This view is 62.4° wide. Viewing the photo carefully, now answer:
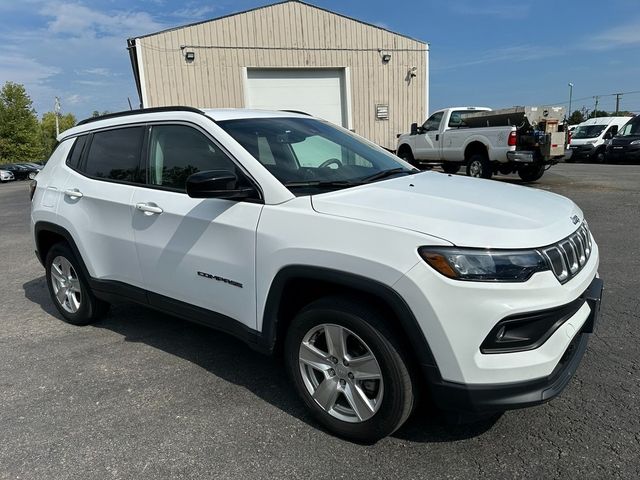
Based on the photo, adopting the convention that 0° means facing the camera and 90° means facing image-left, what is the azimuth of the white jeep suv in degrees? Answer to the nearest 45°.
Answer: approximately 315°

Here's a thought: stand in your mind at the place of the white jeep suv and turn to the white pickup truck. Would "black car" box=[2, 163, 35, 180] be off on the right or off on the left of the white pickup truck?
left

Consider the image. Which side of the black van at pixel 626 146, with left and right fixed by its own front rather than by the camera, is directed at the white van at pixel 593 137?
right

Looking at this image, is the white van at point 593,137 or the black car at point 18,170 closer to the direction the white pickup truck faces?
the black car

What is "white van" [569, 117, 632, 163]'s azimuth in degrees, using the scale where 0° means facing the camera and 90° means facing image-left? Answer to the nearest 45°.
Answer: approximately 45°

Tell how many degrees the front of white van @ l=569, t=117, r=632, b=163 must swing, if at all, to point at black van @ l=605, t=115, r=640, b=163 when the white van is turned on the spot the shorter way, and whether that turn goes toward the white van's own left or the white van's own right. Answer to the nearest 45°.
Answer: approximately 90° to the white van's own left

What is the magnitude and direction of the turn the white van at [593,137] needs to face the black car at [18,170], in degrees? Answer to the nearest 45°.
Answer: approximately 45° to its right

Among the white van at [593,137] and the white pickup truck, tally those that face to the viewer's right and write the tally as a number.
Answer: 0

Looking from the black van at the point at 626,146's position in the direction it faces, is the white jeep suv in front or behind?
in front

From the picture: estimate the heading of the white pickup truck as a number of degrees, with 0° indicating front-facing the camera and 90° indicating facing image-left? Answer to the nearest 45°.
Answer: approximately 135°

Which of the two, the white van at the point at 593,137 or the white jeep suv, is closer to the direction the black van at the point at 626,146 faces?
the white jeep suv

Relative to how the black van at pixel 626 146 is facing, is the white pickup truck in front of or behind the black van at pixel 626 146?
in front

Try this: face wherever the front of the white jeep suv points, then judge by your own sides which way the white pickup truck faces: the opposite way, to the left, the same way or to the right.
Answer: the opposite way
